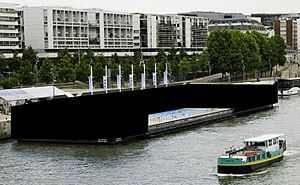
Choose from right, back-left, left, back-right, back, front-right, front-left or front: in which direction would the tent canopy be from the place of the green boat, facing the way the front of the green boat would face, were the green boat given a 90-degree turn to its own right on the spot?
front

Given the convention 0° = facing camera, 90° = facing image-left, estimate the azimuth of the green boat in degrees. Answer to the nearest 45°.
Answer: approximately 45°
